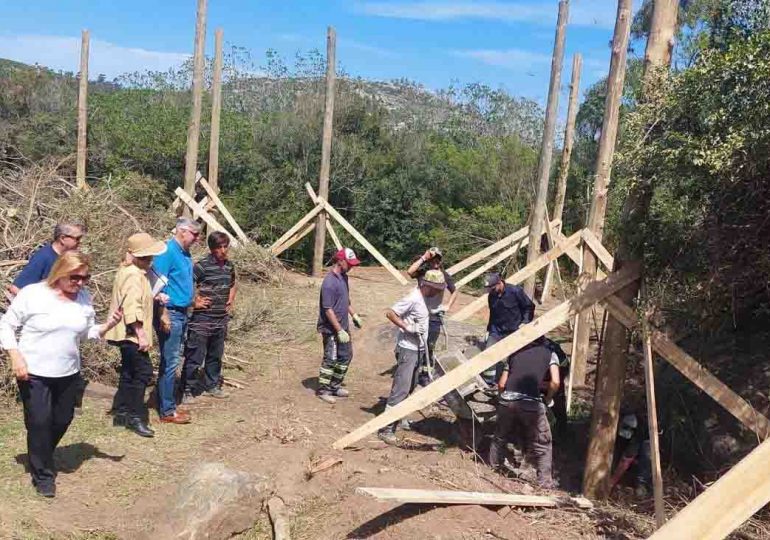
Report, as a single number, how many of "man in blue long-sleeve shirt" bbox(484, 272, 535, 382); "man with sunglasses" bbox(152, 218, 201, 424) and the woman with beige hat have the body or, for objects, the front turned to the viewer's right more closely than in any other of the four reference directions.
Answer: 2

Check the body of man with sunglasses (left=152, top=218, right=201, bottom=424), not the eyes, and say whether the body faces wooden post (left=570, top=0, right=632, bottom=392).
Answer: yes

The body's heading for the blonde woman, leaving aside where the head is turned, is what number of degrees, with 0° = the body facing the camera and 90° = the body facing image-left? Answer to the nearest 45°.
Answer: approximately 315°

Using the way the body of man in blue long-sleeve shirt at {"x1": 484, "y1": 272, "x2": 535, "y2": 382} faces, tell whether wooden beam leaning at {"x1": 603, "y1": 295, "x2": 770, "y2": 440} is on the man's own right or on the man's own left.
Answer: on the man's own left

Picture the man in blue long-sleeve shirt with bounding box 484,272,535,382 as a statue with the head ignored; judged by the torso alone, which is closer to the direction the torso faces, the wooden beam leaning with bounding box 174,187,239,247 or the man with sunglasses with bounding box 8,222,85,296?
the man with sunglasses

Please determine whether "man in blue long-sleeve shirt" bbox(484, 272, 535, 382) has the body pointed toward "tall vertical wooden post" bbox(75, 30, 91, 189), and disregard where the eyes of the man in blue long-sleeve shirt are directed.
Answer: no

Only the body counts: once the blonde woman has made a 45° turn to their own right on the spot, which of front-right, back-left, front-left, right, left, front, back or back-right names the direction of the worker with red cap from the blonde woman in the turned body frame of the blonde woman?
back-left

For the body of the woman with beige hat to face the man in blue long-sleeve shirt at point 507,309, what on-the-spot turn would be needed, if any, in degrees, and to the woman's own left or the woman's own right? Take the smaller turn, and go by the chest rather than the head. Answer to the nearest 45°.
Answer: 0° — they already face them

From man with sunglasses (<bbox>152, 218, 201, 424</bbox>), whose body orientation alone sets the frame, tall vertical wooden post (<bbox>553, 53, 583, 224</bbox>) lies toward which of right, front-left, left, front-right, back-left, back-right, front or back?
front-left

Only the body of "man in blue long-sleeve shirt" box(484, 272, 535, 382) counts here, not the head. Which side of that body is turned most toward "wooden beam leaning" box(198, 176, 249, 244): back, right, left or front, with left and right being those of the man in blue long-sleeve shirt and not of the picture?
right

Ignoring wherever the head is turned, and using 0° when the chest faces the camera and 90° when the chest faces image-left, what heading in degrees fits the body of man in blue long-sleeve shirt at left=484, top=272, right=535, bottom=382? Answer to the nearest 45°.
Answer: approximately 45°

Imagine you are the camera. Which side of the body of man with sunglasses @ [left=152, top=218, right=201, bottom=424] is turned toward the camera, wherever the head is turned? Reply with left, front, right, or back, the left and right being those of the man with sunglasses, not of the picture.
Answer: right

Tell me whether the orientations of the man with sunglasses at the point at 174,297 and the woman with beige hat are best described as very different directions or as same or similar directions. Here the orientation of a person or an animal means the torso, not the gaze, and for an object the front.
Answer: same or similar directions

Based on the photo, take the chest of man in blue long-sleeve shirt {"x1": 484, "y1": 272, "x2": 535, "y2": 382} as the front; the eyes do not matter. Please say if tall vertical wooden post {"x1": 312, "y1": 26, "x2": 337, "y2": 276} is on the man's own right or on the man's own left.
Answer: on the man's own right

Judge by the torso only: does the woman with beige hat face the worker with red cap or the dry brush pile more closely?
the worker with red cap

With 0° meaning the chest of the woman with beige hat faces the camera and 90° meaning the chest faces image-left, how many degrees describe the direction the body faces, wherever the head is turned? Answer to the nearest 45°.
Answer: approximately 270°

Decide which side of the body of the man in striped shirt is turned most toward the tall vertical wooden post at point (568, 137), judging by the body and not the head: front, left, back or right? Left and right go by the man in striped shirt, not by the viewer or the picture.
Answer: left

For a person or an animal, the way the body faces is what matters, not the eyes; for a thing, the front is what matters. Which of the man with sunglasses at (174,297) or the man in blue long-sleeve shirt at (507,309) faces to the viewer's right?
the man with sunglasses

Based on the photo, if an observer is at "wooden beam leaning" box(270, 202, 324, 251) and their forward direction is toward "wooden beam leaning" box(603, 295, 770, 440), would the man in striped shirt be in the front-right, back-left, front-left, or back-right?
front-right
